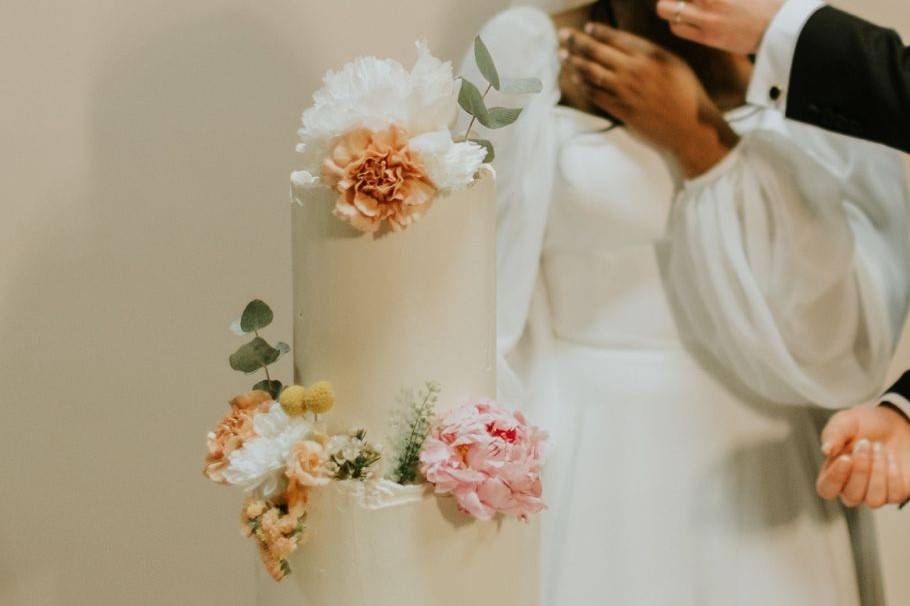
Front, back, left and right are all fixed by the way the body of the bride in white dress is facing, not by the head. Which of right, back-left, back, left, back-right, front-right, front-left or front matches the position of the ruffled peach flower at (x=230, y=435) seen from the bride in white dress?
front

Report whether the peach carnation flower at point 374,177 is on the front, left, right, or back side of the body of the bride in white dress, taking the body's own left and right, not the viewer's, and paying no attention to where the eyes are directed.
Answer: front

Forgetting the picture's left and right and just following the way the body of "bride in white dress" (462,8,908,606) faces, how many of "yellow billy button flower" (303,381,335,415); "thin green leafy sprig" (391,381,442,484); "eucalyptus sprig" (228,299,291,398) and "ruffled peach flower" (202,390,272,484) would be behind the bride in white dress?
0

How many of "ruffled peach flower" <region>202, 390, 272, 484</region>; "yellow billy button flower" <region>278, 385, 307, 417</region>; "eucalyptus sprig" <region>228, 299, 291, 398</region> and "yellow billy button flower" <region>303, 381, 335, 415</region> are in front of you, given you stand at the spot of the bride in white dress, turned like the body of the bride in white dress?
4

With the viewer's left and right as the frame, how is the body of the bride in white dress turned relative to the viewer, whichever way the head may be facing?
facing the viewer and to the left of the viewer

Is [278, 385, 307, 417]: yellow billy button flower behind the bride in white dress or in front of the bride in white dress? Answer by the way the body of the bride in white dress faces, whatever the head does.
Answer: in front

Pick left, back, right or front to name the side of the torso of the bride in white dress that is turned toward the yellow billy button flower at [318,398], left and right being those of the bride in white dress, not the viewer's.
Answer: front

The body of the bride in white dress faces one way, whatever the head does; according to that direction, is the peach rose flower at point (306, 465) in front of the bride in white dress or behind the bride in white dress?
in front
